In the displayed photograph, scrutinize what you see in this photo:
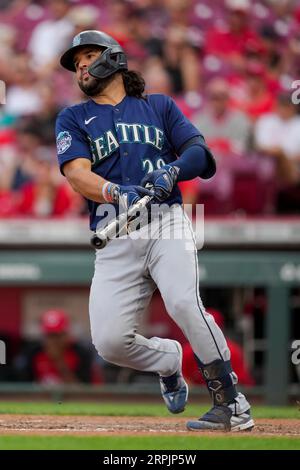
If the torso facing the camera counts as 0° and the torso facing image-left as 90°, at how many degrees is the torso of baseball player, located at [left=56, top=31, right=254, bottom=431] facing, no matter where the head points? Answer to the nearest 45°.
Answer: approximately 45°

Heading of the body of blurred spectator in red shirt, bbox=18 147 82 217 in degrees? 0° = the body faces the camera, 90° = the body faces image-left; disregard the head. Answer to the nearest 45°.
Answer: approximately 0°

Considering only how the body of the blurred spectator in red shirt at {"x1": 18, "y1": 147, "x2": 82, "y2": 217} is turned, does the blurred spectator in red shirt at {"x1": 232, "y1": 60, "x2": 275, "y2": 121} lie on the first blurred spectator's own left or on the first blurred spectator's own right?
on the first blurred spectator's own left

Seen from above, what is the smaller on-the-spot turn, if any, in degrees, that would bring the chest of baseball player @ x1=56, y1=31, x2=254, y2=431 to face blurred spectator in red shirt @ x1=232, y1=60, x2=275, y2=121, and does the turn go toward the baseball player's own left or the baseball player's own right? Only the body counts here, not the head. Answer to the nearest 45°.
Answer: approximately 135° to the baseball player's own right

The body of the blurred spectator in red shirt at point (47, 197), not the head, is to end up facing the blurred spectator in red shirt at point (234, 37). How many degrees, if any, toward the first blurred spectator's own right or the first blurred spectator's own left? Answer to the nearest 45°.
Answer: approximately 90° to the first blurred spectator's own left

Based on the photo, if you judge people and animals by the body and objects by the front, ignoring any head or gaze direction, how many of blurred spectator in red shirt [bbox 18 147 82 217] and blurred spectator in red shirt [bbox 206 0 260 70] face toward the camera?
2
